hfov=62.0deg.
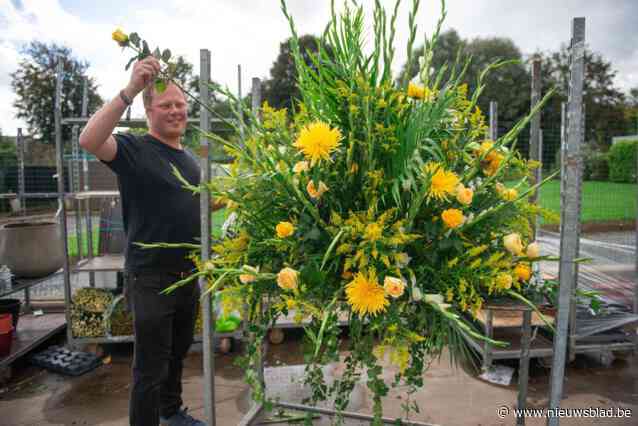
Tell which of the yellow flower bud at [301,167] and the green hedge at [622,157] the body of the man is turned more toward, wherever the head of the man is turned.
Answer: the yellow flower bud

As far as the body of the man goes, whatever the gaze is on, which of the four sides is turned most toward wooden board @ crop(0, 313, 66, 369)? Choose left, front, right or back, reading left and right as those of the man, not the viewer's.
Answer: back

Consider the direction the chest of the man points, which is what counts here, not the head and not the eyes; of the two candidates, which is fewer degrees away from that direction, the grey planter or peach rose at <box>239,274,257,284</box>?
the peach rose

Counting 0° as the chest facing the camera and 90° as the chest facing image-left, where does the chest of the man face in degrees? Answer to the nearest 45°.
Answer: approximately 315°

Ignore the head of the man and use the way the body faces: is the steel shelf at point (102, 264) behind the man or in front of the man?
behind
